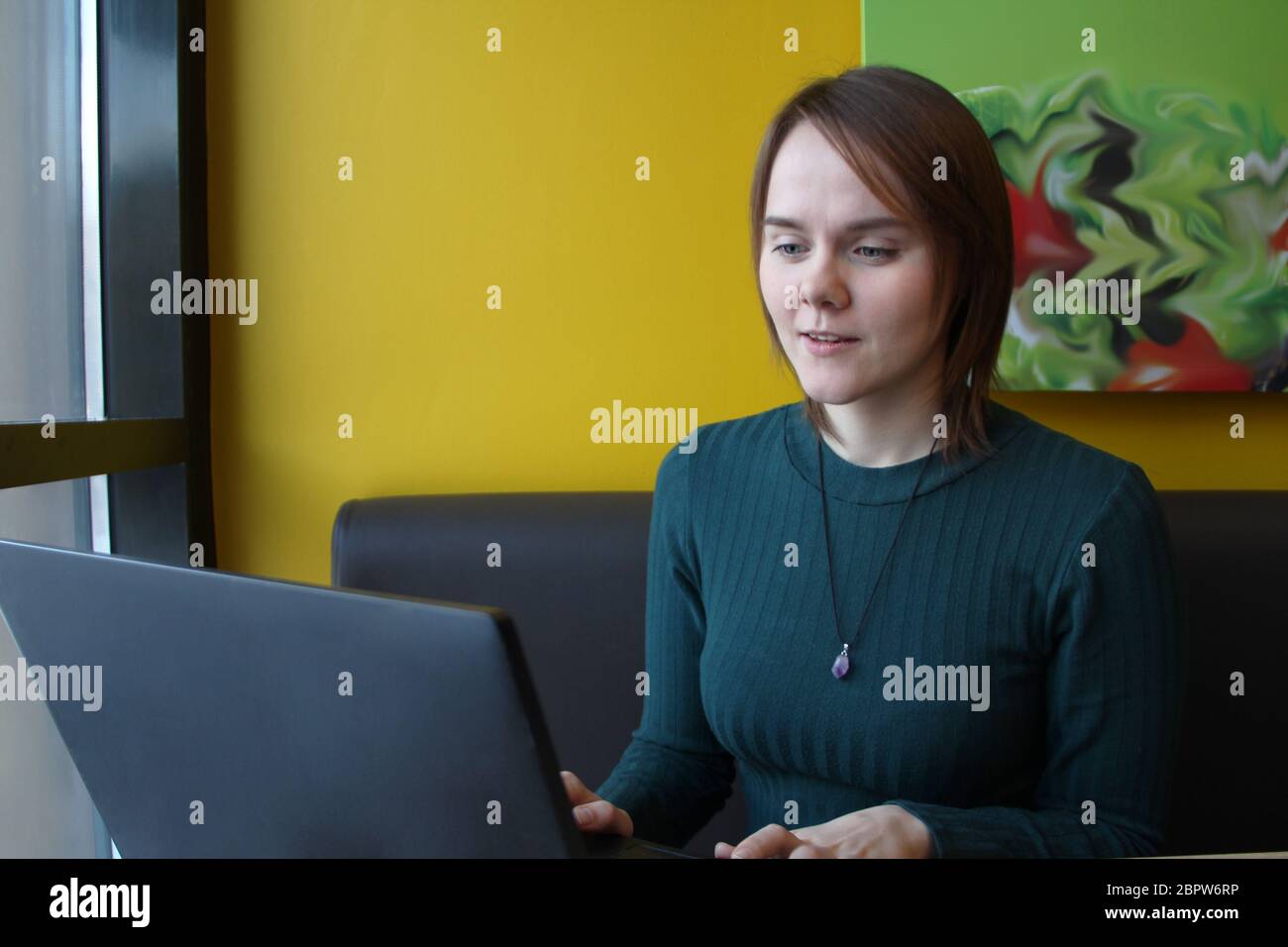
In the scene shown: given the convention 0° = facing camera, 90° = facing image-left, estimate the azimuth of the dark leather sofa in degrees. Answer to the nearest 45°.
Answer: approximately 0°

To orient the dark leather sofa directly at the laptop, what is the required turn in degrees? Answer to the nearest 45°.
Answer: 0° — it already faces it

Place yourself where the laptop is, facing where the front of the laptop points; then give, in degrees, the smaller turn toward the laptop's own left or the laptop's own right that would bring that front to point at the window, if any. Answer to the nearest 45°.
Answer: approximately 45° to the laptop's own left

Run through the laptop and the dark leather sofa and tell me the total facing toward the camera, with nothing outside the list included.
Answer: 1
